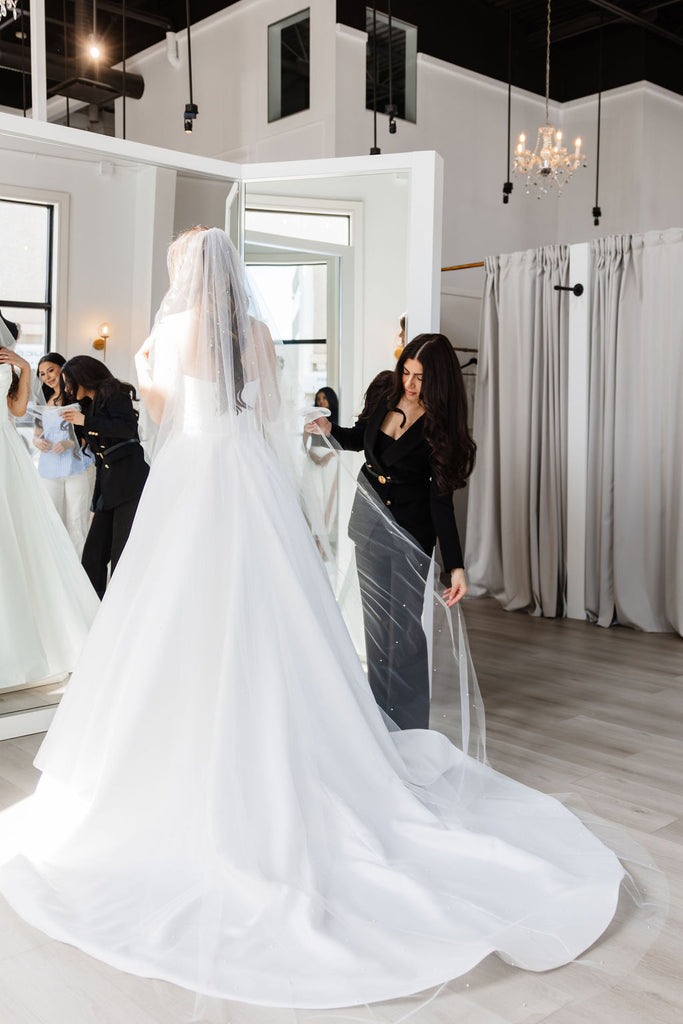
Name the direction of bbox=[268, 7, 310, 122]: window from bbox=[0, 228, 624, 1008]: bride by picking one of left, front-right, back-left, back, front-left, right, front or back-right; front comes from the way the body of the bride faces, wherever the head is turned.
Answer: front-right

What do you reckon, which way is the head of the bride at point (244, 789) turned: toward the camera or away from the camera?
away from the camera

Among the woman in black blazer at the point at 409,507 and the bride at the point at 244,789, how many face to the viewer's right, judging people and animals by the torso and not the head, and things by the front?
0

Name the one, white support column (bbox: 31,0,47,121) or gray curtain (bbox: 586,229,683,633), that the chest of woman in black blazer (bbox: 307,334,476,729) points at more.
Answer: the white support column

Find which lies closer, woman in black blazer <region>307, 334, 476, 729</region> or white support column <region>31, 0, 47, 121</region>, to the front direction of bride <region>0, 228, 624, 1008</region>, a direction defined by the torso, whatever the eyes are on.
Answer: the white support column

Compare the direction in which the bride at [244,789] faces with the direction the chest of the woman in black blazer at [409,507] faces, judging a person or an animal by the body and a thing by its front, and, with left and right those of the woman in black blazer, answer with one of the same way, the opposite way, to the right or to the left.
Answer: to the right

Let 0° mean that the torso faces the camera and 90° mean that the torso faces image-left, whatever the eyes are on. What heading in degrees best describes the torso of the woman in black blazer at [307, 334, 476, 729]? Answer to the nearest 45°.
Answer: approximately 45°

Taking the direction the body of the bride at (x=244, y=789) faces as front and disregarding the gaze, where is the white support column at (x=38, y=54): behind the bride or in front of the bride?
in front

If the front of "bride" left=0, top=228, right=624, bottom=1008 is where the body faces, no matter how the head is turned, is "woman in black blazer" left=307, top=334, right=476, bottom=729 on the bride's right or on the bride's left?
on the bride's right

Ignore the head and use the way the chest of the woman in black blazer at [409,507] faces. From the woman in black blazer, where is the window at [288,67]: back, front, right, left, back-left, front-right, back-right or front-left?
back-right

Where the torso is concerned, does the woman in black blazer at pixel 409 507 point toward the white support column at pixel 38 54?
no

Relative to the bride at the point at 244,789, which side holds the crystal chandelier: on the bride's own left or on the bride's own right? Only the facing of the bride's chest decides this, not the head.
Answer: on the bride's own right

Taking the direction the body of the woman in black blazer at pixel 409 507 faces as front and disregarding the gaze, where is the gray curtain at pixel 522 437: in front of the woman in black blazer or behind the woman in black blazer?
behind

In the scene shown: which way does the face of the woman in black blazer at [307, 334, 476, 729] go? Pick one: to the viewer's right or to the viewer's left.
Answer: to the viewer's left

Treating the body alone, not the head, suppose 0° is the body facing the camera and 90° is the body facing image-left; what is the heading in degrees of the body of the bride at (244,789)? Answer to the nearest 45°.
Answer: approximately 135°

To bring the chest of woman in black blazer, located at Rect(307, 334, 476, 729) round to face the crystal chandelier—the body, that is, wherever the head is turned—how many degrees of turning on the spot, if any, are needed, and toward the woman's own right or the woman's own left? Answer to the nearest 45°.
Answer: approximately 135° to the woman's own right

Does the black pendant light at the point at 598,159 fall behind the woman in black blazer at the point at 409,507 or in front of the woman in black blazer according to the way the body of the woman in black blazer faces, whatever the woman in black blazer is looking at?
behind

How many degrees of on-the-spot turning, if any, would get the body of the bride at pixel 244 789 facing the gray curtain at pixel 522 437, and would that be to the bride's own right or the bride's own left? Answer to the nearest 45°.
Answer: approximately 45° to the bride's own right
